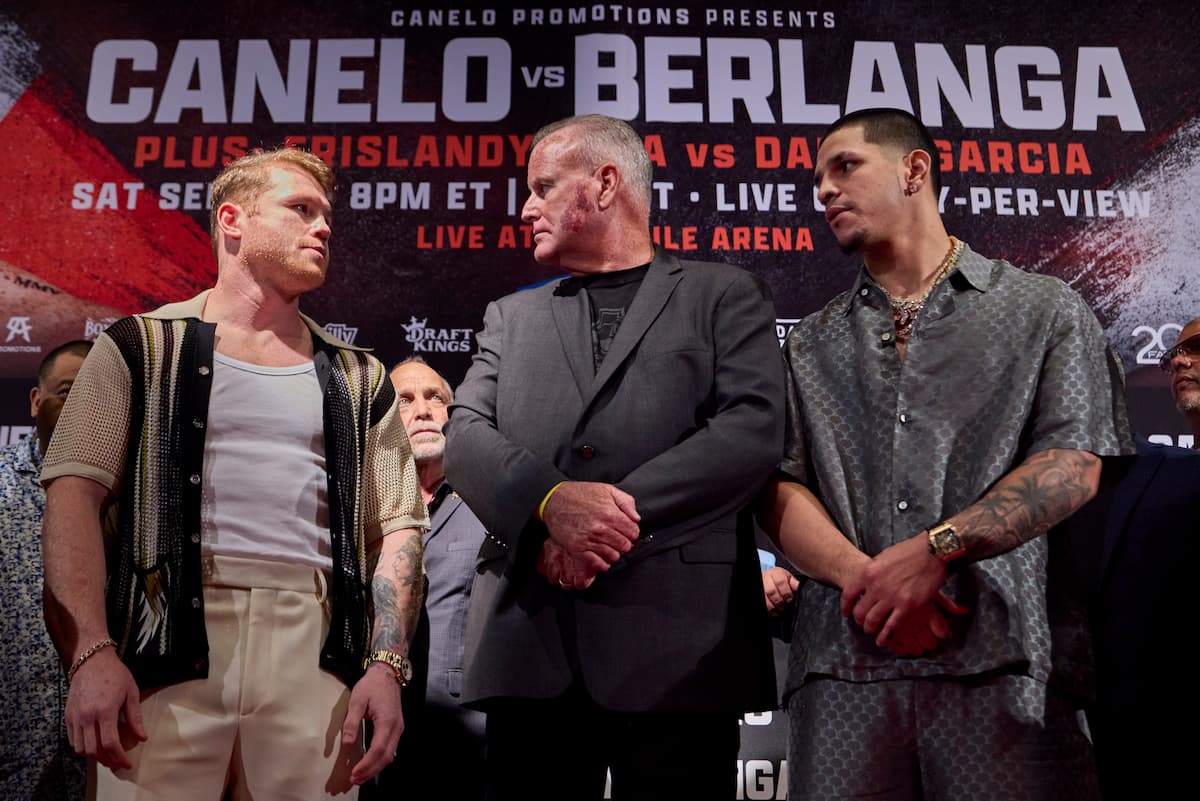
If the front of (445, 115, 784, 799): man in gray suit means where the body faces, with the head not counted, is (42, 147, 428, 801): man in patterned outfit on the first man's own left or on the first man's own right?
on the first man's own right

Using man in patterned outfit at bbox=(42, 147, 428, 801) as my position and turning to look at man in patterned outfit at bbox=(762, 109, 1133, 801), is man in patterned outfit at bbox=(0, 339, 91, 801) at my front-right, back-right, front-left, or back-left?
back-left

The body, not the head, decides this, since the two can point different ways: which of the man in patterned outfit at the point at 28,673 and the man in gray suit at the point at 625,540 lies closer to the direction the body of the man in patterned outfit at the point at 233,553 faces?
the man in gray suit

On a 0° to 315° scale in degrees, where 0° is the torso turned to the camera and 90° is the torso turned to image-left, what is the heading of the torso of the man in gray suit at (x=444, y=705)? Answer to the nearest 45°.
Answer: approximately 0°

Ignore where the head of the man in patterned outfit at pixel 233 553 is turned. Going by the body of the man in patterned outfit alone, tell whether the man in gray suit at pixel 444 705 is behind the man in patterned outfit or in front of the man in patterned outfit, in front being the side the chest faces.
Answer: behind

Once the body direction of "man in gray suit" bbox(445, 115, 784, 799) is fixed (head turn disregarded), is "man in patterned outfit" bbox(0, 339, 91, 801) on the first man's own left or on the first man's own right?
on the first man's own right

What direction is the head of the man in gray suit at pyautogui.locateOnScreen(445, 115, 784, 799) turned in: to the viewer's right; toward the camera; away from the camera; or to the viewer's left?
to the viewer's left

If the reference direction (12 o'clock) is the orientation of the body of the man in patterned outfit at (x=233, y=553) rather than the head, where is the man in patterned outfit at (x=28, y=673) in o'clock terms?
the man in patterned outfit at (x=28, y=673) is roughly at 5 o'clock from the man in patterned outfit at (x=233, y=553).

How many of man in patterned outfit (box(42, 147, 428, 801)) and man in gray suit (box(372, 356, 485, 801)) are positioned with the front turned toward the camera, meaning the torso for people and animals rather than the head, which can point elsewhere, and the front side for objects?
2

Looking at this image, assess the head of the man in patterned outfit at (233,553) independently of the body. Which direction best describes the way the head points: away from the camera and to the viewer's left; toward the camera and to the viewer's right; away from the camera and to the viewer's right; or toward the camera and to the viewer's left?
toward the camera and to the viewer's right

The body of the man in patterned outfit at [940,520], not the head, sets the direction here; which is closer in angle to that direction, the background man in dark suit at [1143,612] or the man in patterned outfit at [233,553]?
the man in patterned outfit

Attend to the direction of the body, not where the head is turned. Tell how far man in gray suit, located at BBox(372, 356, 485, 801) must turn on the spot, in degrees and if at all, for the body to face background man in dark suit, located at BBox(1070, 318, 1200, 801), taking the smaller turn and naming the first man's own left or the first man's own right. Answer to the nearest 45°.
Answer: approximately 45° to the first man's own left

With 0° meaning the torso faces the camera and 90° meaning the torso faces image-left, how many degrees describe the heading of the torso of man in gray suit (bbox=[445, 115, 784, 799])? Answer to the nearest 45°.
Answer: approximately 0°

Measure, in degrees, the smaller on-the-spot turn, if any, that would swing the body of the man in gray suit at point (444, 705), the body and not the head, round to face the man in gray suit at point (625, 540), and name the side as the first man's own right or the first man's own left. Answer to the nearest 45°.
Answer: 0° — they already face them

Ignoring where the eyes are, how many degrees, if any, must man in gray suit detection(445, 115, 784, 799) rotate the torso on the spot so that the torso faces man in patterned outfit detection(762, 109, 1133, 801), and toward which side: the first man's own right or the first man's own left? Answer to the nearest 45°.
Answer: approximately 90° to the first man's own left

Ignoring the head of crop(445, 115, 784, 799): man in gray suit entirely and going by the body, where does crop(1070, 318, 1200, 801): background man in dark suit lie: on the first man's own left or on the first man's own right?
on the first man's own left
